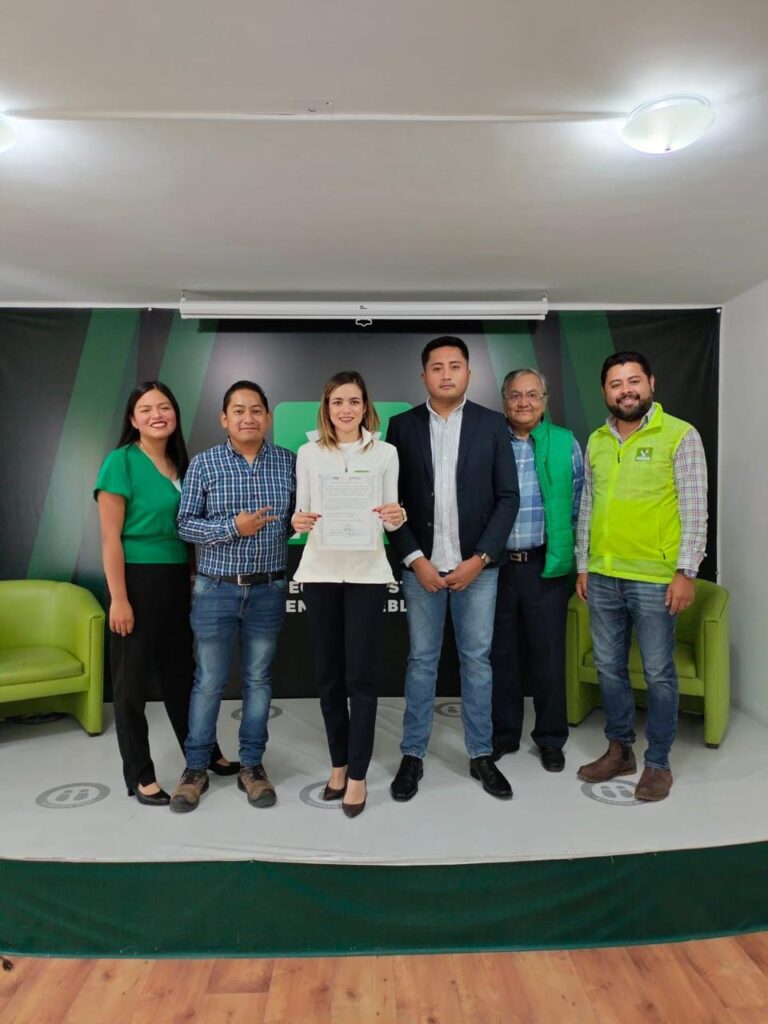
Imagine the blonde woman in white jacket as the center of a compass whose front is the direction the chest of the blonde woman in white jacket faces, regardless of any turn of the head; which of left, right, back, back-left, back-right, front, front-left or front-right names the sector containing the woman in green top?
right

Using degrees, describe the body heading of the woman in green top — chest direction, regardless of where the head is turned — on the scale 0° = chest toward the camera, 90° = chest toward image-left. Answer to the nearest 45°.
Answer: approximately 315°

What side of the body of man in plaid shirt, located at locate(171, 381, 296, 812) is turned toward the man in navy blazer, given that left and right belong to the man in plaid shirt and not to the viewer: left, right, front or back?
left

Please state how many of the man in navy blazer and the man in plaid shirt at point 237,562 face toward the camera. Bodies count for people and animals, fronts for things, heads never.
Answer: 2
